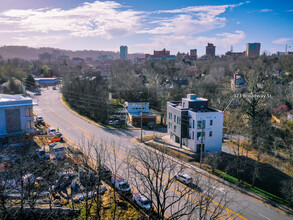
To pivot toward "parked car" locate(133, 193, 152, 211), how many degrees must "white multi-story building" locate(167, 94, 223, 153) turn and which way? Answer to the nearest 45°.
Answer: approximately 45° to its left

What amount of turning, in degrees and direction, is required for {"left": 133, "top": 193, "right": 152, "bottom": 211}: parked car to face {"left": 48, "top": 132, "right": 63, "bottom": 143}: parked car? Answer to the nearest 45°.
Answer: approximately 180°

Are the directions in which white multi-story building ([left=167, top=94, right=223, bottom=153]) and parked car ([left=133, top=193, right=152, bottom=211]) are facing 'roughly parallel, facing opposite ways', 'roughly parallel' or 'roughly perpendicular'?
roughly perpendicular

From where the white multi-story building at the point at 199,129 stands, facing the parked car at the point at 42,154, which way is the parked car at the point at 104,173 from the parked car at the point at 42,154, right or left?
left

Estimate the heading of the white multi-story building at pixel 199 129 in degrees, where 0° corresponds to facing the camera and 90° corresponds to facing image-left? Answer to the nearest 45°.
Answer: approximately 45°

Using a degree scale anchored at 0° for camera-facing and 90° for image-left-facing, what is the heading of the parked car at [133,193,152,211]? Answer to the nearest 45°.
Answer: approximately 315°

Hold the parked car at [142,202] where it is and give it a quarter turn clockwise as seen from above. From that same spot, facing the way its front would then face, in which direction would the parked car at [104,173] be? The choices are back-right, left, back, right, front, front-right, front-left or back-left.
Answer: right

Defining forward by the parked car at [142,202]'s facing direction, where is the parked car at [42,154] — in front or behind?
behind
